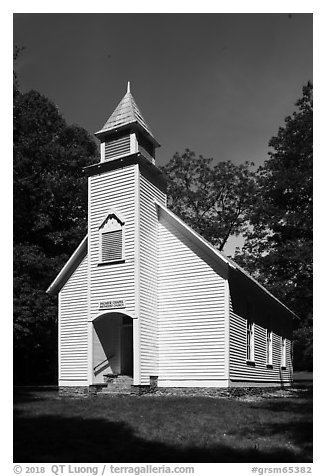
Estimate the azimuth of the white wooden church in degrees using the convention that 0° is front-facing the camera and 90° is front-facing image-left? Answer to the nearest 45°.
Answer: approximately 45°

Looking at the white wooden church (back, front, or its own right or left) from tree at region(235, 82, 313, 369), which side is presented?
back

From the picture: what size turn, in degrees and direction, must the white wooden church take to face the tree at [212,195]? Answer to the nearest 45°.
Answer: approximately 135° to its right
